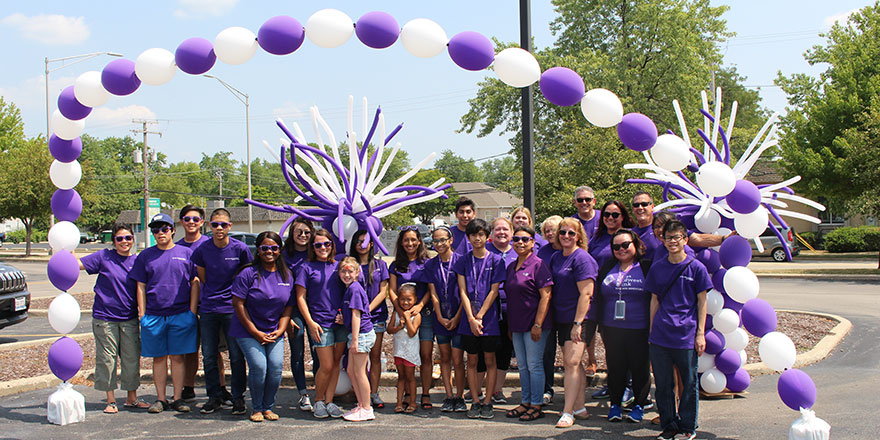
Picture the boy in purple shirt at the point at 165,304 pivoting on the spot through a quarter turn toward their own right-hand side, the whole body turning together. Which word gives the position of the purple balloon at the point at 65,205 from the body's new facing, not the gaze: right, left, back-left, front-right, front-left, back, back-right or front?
front-right

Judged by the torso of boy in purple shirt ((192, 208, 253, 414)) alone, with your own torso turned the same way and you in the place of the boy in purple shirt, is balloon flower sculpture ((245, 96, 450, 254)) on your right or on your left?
on your left

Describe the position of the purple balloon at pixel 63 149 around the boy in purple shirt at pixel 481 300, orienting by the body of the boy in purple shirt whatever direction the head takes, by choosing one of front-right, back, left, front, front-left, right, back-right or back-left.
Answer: right

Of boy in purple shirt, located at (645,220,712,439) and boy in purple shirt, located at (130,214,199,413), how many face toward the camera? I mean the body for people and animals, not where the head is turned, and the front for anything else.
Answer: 2

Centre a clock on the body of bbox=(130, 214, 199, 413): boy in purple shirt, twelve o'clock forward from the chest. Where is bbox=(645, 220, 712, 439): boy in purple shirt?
bbox=(645, 220, 712, 439): boy in purple shirt is roughly at 10 o'clock from bbox=(130, 214, 199, 413): boy in purple shirt.

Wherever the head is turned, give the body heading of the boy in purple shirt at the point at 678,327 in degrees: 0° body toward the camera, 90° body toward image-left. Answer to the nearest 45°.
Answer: approximately 0°

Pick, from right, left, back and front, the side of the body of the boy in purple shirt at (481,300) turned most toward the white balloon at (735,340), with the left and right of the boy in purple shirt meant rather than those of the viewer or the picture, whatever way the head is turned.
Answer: left

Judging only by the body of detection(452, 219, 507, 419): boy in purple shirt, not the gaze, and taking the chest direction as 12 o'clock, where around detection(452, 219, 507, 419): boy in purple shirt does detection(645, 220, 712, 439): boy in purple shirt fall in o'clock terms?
detection(645, 220, 712, 439): boy in purple shirt is roughly at 10 o'clock from detection(452, 219, 507, 419): boy in purple shirt.

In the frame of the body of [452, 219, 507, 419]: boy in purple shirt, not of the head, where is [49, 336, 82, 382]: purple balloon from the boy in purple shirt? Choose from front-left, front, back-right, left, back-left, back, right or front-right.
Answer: right
